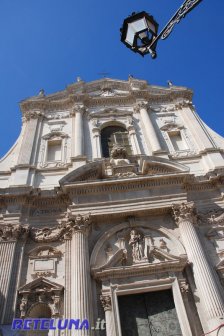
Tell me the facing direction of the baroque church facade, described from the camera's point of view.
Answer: facing the viewer

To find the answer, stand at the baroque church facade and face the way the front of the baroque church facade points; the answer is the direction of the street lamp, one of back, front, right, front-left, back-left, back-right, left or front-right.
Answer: front
